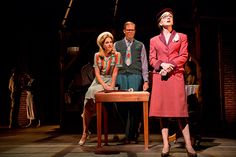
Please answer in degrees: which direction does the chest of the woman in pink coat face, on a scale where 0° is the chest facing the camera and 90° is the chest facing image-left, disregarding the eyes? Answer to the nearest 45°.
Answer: approximately 0°

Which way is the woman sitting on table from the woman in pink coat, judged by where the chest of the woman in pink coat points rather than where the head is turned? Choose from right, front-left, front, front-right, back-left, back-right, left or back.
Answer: back-right
